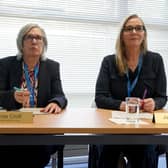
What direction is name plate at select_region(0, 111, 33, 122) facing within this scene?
toward the camera

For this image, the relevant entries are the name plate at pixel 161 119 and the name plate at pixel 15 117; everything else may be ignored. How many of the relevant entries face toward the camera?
2

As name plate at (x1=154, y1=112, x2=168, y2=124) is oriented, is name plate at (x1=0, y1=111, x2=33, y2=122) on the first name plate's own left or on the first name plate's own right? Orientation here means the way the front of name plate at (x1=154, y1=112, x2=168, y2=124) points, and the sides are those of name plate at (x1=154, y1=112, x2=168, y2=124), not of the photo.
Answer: on the first name plate's own right

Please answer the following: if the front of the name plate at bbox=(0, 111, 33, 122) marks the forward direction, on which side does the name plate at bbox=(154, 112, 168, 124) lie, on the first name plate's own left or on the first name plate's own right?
on the first name plate's own left

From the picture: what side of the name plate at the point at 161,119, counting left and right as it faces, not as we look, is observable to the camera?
front
